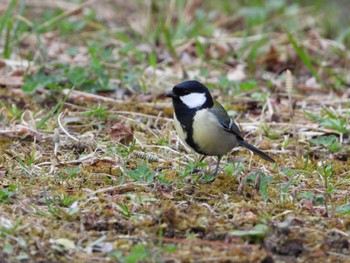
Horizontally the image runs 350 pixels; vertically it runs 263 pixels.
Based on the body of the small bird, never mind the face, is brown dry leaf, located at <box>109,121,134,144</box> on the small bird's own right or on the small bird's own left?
on the small bird's own right

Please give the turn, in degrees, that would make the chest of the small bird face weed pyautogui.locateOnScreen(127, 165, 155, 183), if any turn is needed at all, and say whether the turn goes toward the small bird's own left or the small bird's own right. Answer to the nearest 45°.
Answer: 0° — it already faces it

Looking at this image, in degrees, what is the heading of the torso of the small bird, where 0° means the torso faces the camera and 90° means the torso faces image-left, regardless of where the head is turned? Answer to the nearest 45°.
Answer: approximately 45°

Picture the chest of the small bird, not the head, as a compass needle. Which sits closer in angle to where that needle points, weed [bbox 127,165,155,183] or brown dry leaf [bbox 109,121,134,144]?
the weed
